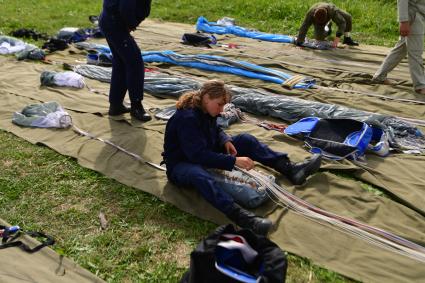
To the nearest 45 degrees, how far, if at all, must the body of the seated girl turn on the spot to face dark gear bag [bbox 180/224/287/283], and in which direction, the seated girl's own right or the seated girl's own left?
approximately 45° to the seated girl's own right

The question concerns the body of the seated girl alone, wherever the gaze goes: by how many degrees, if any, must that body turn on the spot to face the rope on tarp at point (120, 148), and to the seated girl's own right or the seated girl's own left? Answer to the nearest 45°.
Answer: approximately 180°

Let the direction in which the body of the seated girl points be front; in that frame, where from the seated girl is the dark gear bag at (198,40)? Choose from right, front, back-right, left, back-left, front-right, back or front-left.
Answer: back-left

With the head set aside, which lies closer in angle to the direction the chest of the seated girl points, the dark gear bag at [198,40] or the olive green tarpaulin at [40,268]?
the olive green tarpaulin

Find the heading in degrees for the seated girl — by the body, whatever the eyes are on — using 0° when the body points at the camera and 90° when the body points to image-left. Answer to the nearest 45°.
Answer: approximately 315°

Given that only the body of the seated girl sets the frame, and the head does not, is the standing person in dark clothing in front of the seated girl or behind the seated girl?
behind

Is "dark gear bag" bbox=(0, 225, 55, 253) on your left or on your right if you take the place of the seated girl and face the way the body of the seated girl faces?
on your right

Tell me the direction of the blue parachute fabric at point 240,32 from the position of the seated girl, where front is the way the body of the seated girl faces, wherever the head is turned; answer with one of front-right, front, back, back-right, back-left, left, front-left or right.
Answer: back-left

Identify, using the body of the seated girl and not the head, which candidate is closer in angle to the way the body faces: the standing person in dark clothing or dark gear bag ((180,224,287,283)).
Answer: the dark gear bag

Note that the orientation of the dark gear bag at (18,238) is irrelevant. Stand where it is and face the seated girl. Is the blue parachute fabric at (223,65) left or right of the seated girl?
left

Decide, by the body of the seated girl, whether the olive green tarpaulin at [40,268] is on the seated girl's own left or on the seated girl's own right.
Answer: on the seated girl's own right
